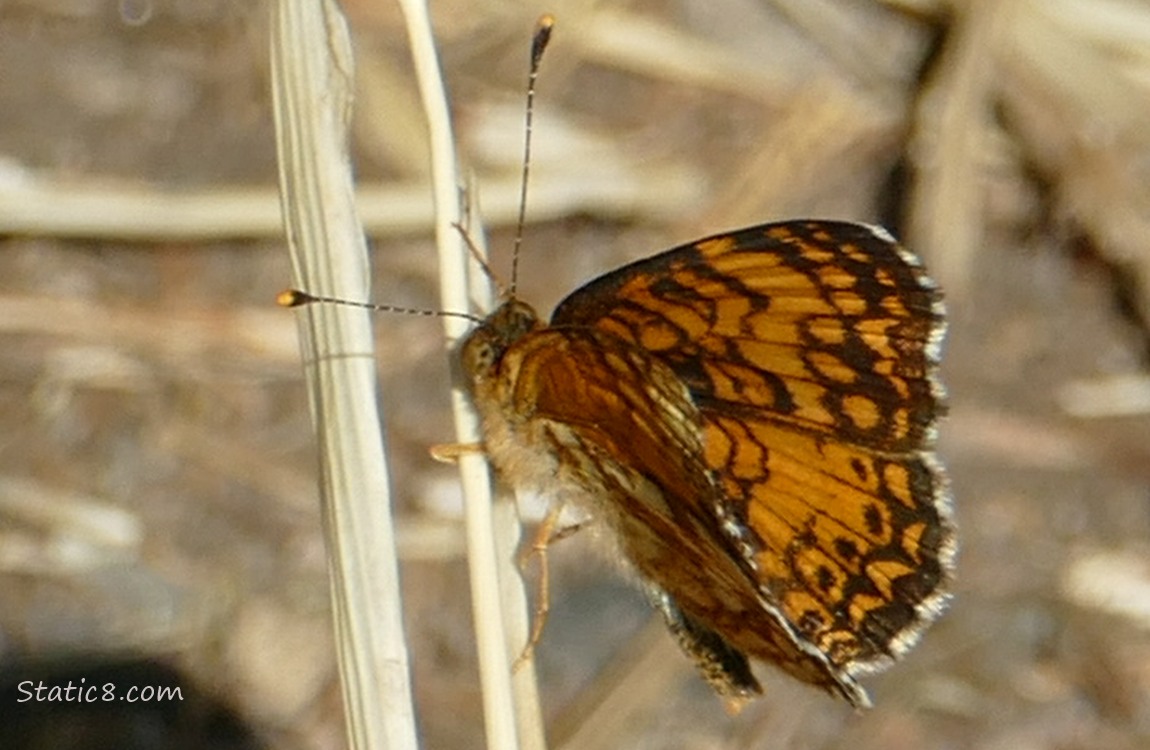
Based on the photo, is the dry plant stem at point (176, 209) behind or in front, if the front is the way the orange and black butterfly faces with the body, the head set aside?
in front

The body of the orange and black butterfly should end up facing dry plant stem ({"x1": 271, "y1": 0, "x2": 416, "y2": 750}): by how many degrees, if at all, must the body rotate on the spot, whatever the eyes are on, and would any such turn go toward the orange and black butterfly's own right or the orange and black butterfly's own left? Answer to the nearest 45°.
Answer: approximately 45° to the orange and black butterfly's own left

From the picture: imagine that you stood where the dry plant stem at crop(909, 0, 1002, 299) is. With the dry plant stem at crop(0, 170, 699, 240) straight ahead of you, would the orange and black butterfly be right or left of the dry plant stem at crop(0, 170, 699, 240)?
left

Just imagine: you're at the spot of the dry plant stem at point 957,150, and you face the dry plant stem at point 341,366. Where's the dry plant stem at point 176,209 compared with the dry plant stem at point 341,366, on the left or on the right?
right

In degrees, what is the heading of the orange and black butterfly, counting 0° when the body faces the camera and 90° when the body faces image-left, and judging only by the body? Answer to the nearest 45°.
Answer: approximately 90°
